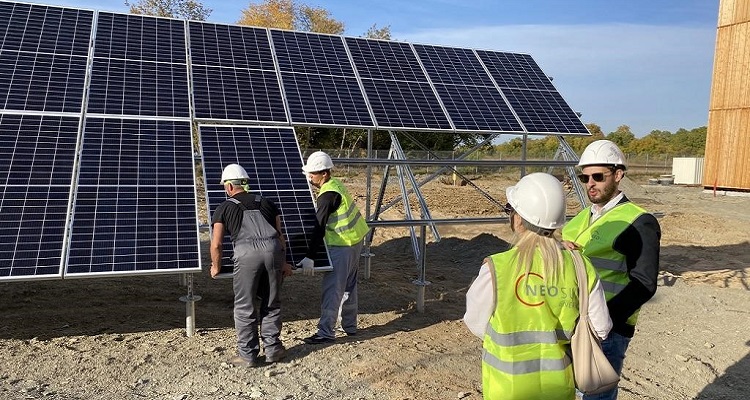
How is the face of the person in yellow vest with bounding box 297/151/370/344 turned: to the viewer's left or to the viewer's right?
to the viewer's left

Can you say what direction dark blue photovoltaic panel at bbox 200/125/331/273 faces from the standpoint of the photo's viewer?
facing the viewer

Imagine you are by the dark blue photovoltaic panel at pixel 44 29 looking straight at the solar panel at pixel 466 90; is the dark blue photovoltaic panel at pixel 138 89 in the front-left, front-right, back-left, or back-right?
front-right

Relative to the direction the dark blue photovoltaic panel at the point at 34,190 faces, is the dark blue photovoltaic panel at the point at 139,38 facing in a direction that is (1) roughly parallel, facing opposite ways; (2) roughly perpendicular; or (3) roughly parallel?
roughly parallel

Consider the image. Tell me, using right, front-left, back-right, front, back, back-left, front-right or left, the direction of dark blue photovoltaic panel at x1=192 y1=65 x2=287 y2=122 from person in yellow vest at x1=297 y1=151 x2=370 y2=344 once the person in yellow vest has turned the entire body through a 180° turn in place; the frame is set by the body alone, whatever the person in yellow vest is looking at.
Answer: back-left

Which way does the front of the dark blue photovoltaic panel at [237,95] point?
toward the camera

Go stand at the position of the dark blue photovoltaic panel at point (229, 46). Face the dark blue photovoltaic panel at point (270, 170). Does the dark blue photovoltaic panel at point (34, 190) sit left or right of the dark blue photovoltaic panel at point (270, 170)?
right

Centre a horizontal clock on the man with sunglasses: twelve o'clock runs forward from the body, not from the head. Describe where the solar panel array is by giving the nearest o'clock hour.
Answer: The solar panel array is roughly at 2 o'clock from the man with sunglasses.

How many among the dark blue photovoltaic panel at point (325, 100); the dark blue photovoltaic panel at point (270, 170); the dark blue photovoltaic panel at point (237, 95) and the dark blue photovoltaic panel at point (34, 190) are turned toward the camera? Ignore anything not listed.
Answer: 4

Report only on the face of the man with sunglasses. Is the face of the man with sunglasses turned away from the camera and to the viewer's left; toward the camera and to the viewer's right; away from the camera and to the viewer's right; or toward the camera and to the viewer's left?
toward the camera and to the viewer's left

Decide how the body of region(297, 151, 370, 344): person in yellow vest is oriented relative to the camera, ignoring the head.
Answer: to the viewer's left

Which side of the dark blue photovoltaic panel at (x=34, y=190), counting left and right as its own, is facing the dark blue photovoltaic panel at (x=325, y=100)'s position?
left

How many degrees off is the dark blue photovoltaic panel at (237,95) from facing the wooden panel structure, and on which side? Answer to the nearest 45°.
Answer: approximately 135° to its left

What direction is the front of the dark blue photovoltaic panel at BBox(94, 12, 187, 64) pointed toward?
toward the camera

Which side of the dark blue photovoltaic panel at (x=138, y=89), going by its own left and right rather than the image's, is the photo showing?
front
